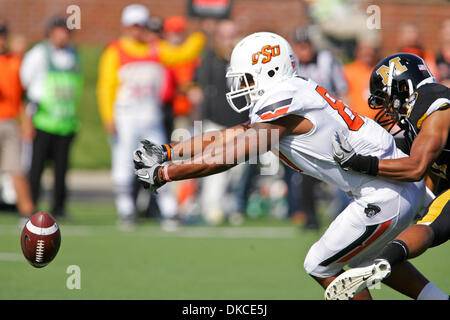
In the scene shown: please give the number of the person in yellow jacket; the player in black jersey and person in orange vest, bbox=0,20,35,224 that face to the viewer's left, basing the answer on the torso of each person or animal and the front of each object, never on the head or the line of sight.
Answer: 1

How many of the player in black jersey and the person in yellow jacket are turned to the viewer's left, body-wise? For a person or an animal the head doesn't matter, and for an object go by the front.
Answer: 1

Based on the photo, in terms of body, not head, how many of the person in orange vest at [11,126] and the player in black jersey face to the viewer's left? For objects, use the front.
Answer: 1

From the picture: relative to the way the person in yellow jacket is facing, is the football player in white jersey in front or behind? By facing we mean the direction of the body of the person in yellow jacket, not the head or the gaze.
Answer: in front

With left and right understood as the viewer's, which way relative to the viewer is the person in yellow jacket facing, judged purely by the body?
facing the viewer

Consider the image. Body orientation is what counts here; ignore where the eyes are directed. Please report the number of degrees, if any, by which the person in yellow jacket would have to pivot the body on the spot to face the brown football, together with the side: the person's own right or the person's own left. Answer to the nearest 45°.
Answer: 0° — they already face it

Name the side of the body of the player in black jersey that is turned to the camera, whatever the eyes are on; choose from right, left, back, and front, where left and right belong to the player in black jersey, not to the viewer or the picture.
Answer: left

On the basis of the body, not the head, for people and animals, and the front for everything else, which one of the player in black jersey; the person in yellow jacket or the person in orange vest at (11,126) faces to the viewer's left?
the player in black jersey

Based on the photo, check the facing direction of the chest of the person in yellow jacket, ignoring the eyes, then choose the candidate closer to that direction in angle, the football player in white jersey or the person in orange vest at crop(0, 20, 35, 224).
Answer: the football player in white jersey

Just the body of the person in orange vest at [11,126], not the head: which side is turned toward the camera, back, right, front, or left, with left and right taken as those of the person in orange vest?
front

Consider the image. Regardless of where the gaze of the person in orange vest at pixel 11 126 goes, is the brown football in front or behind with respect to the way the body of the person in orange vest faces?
in front

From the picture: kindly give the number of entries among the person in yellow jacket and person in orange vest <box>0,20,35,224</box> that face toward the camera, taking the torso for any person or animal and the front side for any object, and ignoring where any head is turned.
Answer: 2
